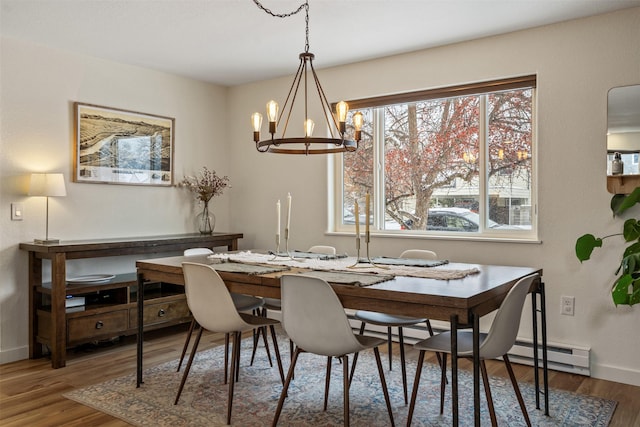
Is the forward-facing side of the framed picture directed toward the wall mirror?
yes

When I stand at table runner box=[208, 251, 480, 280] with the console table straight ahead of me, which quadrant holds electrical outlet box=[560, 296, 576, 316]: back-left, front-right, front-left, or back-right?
back-right

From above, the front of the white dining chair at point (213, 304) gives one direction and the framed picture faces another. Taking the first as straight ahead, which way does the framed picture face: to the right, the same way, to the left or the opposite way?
to the right

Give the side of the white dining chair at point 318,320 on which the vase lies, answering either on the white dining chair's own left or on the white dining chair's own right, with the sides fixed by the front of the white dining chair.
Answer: on the white dining chair's own left

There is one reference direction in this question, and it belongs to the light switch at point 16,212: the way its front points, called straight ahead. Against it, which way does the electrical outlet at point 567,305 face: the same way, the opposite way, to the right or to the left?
to the right

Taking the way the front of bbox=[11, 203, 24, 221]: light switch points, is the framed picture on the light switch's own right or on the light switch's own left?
on the light switch's own left
